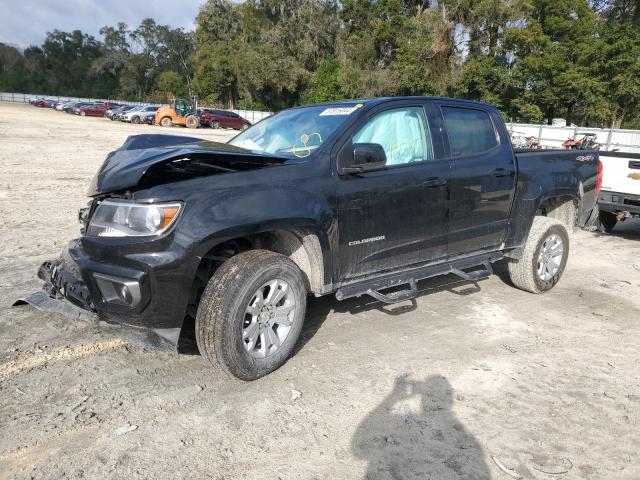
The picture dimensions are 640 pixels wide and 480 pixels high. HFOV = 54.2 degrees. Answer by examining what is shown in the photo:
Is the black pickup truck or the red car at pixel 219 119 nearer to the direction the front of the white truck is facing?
the red car

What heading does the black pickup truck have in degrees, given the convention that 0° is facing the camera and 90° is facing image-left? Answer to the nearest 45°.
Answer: approximately 45°

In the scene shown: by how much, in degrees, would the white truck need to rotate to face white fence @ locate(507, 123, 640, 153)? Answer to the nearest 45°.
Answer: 0° — it already faces it

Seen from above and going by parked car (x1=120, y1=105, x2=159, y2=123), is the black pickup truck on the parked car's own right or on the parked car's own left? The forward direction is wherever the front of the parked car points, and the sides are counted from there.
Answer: on the parked car's own left

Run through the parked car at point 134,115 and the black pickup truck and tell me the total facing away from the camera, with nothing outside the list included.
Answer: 0

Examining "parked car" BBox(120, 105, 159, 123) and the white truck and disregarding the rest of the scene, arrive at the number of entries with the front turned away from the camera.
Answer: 1

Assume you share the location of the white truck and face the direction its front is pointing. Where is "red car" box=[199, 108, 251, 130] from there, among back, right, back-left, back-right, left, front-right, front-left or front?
front-left

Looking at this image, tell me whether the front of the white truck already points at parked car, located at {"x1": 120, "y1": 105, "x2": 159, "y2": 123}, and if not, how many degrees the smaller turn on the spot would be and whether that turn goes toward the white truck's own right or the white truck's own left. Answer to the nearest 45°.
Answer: approximately 45° to the white truck's own left

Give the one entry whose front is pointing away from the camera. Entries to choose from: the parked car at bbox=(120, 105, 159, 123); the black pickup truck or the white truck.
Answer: the white truck

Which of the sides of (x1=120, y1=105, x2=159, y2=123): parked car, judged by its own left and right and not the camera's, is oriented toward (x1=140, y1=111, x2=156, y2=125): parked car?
left

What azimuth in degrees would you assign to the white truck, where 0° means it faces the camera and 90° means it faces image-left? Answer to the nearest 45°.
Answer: approximately 180°

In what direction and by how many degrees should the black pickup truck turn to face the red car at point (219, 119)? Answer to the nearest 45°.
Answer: approximately 135° to its right

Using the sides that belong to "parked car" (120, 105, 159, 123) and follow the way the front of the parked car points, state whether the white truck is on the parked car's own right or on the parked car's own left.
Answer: on the parked car's own left
